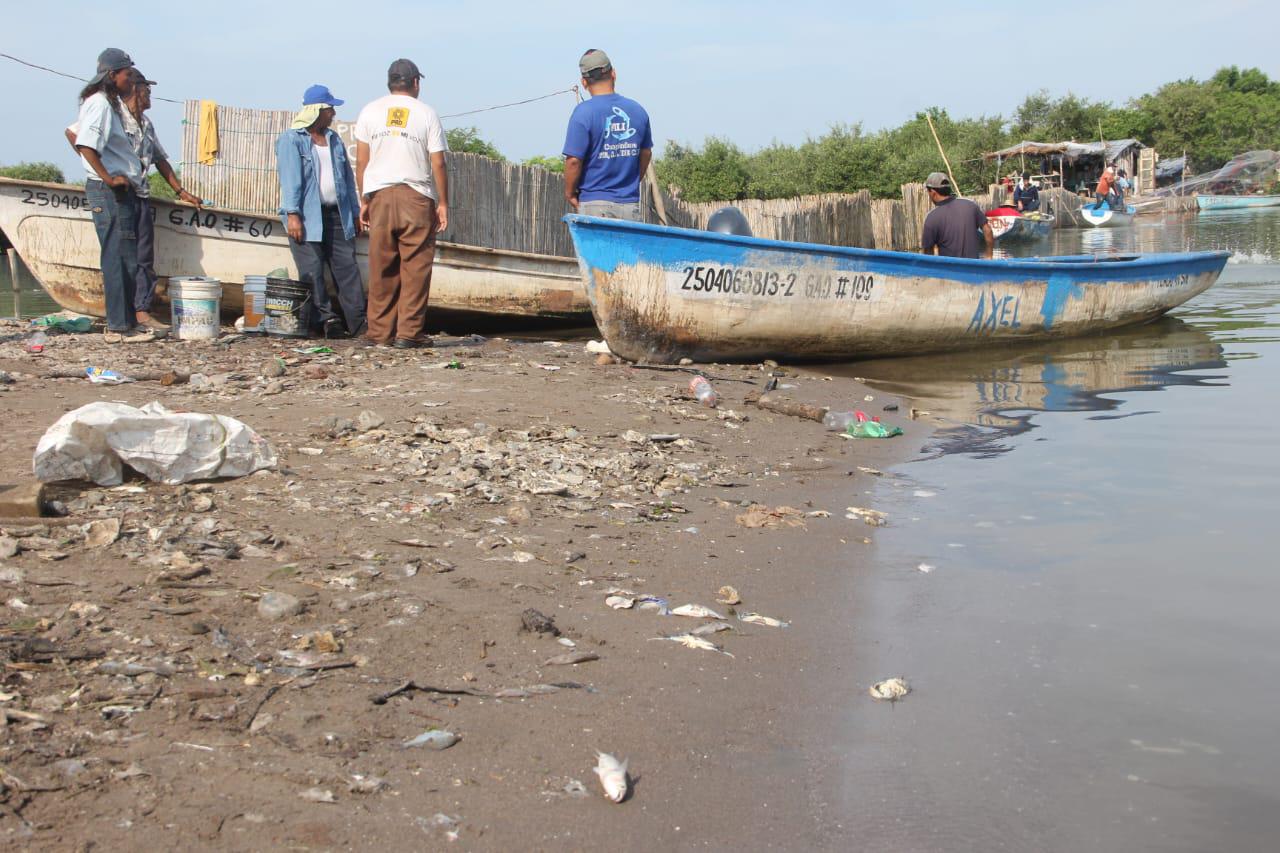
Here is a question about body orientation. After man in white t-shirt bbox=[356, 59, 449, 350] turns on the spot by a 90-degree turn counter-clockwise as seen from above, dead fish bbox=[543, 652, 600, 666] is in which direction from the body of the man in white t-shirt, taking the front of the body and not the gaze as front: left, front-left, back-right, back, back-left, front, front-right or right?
left

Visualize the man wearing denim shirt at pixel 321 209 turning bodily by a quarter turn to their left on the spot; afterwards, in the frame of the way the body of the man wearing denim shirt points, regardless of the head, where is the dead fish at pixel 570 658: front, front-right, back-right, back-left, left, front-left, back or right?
back-right

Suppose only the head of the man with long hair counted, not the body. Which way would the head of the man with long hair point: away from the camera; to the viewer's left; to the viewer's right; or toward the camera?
to the viewer's right

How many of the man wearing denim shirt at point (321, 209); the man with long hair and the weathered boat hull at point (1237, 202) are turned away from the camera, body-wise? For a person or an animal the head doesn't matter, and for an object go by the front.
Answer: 0

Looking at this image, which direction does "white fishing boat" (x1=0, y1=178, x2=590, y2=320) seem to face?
to the viewer's left

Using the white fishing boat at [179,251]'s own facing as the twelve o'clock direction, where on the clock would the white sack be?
The white sack is roughly at 9 o'clock from the white fishing boat.

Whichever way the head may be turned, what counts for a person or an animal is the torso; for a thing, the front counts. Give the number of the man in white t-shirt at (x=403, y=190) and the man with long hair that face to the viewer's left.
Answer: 0

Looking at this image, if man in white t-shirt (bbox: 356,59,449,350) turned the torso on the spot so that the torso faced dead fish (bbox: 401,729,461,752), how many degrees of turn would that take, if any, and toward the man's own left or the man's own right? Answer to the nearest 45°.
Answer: approximately 180°

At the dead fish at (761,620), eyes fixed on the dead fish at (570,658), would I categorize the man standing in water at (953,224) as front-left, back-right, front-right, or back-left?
back-right

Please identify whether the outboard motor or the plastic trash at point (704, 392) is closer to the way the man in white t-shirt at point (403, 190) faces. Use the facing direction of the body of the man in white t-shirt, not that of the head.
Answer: the outboard motor

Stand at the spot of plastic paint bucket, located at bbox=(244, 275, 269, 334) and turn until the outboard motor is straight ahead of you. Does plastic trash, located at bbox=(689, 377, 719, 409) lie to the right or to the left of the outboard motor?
right

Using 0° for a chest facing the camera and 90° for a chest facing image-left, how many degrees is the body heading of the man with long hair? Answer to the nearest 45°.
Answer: approximately 270°

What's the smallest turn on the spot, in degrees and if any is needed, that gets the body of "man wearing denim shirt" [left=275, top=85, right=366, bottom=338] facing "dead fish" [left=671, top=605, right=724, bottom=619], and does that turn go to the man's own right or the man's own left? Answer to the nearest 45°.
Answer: approximately 45° to the man's own right
